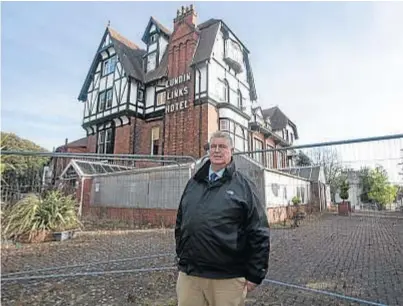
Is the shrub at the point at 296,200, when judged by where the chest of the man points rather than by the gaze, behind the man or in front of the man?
behind

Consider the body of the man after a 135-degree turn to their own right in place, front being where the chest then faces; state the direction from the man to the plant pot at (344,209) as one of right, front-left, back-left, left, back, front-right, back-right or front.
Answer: front-right

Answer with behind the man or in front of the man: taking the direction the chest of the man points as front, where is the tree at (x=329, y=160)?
behind

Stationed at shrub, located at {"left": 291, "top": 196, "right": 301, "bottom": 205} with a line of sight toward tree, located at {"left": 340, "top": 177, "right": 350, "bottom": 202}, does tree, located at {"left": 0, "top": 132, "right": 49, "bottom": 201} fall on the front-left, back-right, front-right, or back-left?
back-left

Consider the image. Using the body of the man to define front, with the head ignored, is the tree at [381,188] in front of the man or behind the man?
behind

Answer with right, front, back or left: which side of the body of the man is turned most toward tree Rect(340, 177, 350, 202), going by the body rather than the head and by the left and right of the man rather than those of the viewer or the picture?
back

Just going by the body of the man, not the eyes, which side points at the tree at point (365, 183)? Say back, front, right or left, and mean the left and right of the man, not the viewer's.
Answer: back

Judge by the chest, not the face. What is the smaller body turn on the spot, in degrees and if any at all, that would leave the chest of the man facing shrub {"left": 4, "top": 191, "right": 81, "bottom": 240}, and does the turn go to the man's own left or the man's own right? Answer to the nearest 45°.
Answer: approximately 90° to the man's own right

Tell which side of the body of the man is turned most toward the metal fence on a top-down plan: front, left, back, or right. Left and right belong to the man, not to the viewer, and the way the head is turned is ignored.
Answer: back

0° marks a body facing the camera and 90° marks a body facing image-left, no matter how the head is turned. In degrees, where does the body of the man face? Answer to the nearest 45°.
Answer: approximately 45°
